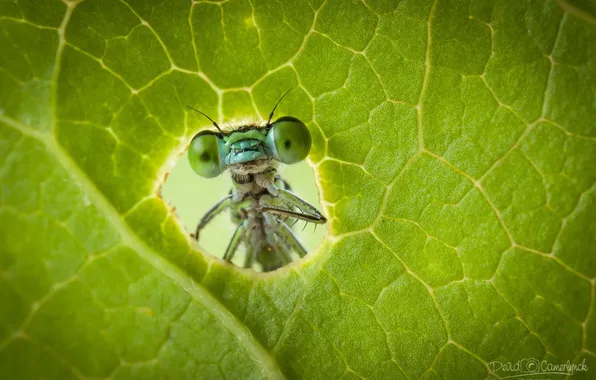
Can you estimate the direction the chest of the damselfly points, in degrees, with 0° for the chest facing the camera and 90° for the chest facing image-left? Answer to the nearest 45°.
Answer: approximately 0°
